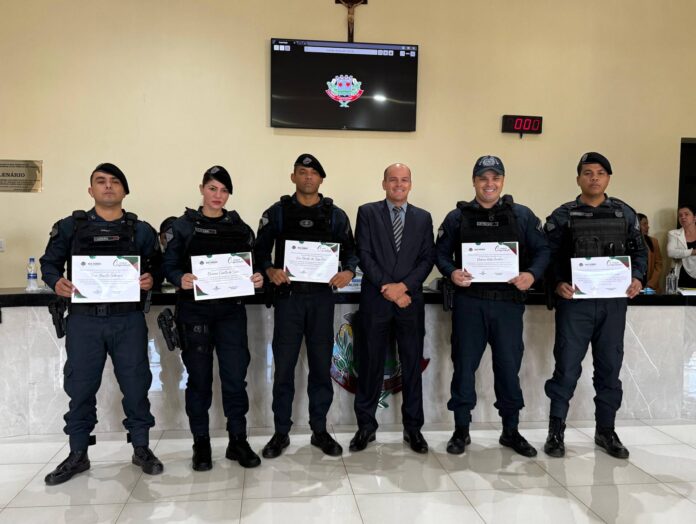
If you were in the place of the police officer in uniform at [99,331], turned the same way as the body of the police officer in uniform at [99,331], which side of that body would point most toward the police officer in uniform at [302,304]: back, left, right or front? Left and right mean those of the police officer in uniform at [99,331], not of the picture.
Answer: left

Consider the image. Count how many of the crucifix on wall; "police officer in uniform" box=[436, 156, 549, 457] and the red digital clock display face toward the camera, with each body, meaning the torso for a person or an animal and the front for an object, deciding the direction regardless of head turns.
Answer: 3

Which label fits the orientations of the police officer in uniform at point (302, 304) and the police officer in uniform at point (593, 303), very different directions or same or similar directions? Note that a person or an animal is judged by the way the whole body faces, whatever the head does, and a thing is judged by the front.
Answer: same or similar directions

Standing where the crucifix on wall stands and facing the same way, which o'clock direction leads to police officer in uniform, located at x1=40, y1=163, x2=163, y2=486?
The police officer in uniform is roughly at 1 o'clock from the crucifix on wall.

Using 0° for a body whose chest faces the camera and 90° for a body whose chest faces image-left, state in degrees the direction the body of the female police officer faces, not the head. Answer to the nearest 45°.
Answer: approximately 0°

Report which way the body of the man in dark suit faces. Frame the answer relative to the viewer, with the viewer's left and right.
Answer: facing the viewer

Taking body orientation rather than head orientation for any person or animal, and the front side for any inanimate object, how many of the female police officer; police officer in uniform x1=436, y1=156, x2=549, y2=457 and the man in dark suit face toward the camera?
3

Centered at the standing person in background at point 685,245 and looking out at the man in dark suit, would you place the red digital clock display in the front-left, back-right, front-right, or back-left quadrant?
front-right

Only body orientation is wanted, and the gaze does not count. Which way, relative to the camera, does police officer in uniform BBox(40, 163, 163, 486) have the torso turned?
toward the camera

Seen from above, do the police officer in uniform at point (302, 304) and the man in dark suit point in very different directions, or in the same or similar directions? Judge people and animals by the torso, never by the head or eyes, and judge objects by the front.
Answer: same or similar directions

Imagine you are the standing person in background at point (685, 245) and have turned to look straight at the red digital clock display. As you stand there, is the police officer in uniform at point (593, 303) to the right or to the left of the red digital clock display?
left

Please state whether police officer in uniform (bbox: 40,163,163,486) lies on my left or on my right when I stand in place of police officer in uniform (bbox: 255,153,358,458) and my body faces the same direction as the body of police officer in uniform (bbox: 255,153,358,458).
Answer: on my right

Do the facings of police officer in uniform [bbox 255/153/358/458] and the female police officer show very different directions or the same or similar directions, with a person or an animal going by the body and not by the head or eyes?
same or similar directions

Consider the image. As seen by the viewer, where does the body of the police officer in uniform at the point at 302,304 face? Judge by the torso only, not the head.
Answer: toward the camera

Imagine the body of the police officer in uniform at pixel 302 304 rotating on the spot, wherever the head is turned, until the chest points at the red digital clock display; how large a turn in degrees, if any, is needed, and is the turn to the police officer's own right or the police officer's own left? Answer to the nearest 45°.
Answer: approximately 135° to the police officer's own left
